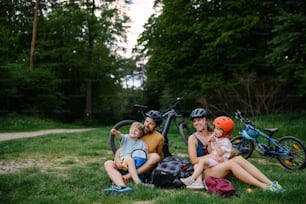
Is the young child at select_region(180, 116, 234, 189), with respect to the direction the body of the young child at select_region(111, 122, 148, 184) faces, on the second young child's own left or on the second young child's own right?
on the second young child's own left

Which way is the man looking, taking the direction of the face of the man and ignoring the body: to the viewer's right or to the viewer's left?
to the viewer's left

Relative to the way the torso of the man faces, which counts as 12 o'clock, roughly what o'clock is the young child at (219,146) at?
The young child is roughly at 8 o'clock from the man.

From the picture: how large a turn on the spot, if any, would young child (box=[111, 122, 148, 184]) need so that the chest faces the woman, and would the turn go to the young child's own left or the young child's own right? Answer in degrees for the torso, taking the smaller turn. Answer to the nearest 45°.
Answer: approximately 45° to the young child's own left

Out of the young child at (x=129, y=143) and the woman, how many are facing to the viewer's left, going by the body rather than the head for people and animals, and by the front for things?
0

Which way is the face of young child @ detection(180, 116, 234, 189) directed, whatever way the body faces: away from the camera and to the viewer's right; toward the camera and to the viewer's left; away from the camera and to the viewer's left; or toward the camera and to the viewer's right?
toward the camera and to the viewer's left

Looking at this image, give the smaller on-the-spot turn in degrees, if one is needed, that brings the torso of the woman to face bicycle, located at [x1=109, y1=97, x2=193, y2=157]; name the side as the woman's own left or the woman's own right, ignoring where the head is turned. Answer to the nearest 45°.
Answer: approximately 180°

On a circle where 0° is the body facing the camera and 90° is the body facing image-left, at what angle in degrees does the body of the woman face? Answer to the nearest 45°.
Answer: approximately 315°

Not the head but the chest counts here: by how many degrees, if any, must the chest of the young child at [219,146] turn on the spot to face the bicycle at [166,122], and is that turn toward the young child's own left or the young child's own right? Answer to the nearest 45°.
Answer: approximately 90° to the young child's own right
